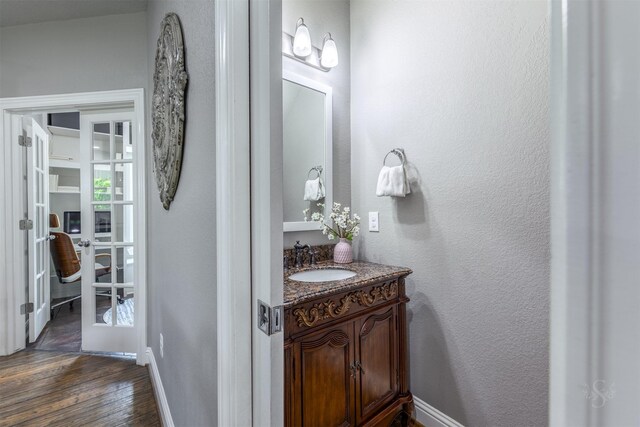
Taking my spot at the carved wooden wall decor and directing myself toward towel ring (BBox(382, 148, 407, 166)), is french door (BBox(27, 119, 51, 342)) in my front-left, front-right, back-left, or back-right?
back-left

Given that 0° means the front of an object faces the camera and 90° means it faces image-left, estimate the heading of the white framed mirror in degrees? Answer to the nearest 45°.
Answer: approximately 315°

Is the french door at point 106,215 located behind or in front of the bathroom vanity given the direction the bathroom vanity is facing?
behind

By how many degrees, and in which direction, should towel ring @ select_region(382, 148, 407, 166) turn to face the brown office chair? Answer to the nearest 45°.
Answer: approximately 45° to its right

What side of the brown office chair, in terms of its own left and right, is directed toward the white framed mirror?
right

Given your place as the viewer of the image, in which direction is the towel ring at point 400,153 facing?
facing the viewer and to the left of the viewer

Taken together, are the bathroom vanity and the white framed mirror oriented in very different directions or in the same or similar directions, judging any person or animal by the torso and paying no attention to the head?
same or similar directions

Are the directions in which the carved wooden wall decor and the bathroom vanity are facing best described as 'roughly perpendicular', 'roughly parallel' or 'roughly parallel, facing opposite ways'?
roughly perpendicular

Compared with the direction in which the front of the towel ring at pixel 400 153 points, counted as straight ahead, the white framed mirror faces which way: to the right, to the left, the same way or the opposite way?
to the left

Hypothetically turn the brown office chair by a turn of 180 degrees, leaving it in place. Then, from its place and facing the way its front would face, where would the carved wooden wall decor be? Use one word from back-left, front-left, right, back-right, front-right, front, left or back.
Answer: front-left

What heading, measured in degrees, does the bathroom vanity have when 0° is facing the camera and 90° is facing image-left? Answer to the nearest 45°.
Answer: approximately 315°

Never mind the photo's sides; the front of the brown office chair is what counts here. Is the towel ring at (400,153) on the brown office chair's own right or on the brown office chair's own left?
on the brown office chair's own right
